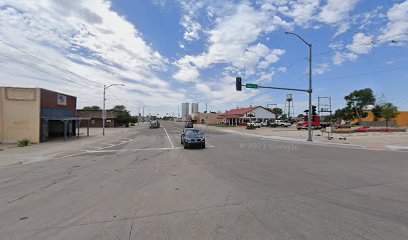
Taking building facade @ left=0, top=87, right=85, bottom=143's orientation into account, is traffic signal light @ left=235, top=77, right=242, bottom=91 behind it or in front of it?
in front

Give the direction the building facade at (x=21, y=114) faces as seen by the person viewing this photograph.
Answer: facing the viewer and to the right of the viewer
